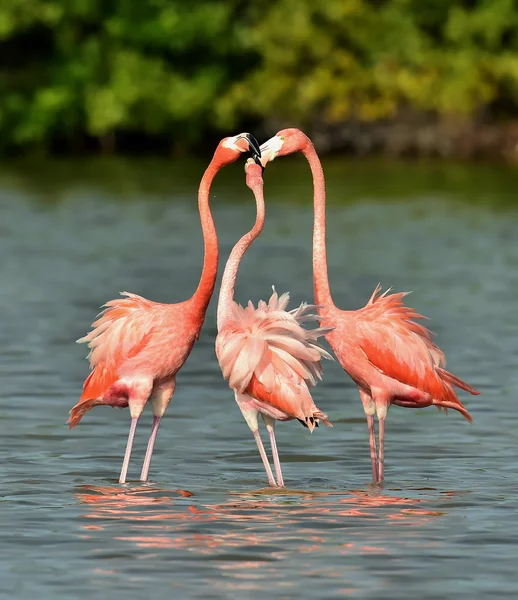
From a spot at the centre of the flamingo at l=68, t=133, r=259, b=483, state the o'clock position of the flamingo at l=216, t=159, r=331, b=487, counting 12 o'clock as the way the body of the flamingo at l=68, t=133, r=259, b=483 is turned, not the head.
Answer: the flamingo at l=216, t=159, r=331, b=487 is roughly at 1 o'clock from the flamingo at l=68, t=133, r=259, b=483.

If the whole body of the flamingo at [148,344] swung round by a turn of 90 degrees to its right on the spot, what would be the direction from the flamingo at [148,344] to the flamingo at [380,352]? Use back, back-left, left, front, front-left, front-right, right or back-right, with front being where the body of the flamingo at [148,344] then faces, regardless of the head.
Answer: left

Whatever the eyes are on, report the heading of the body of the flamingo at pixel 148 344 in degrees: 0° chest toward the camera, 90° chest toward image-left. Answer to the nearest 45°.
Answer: approximately 270°
